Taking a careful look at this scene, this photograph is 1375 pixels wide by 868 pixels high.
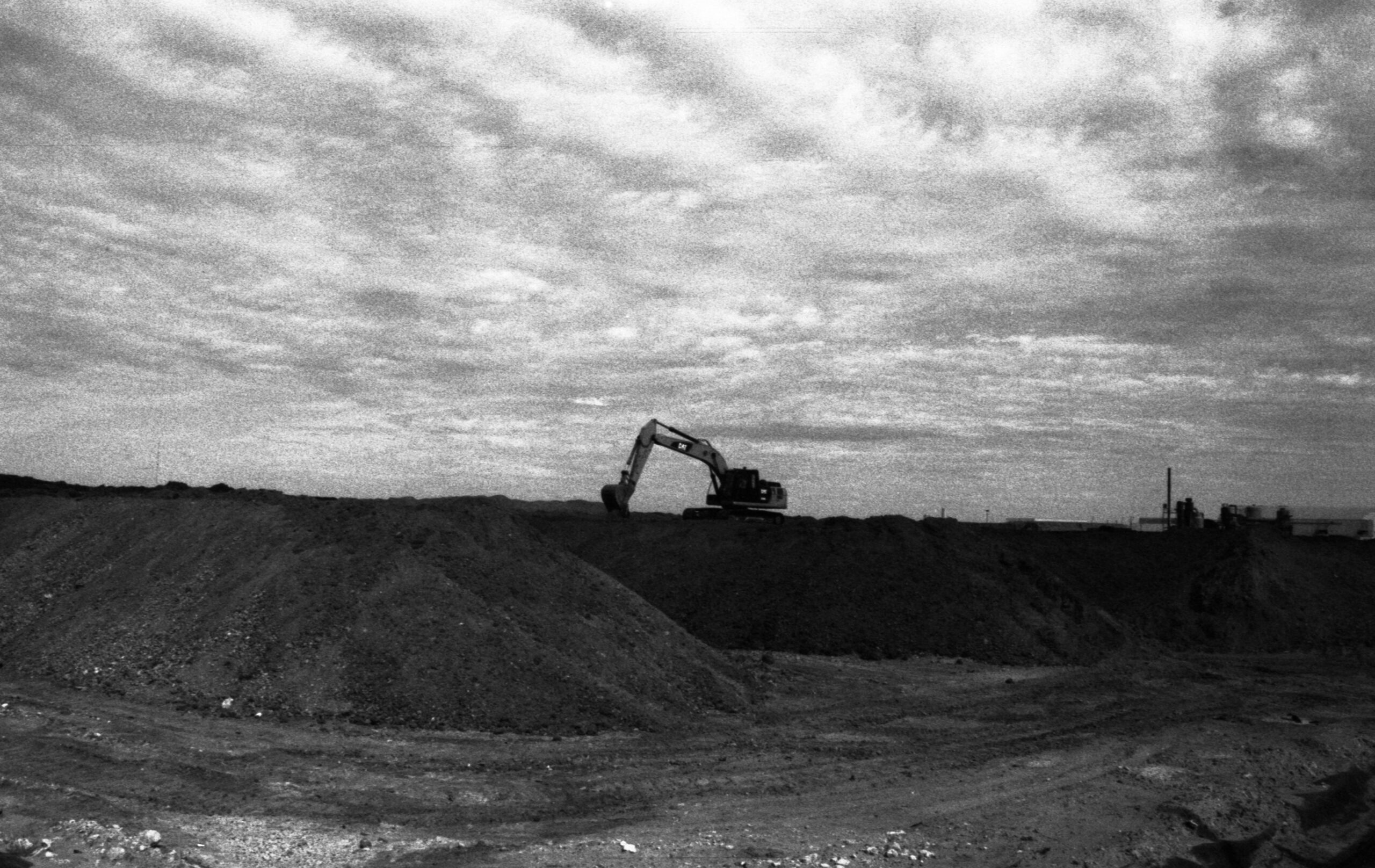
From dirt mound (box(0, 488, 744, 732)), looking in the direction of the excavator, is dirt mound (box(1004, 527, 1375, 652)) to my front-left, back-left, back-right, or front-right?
front-right

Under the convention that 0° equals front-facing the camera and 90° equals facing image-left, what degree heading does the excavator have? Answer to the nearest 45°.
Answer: approximately 90°

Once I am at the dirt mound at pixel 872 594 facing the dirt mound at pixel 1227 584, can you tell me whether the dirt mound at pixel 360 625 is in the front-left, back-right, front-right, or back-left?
back-right

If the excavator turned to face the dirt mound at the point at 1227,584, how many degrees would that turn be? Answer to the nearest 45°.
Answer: approximately 180°

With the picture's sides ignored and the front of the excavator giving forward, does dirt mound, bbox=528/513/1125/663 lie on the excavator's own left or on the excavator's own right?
on the excavator's own left

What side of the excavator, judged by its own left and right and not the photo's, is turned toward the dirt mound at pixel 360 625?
left
